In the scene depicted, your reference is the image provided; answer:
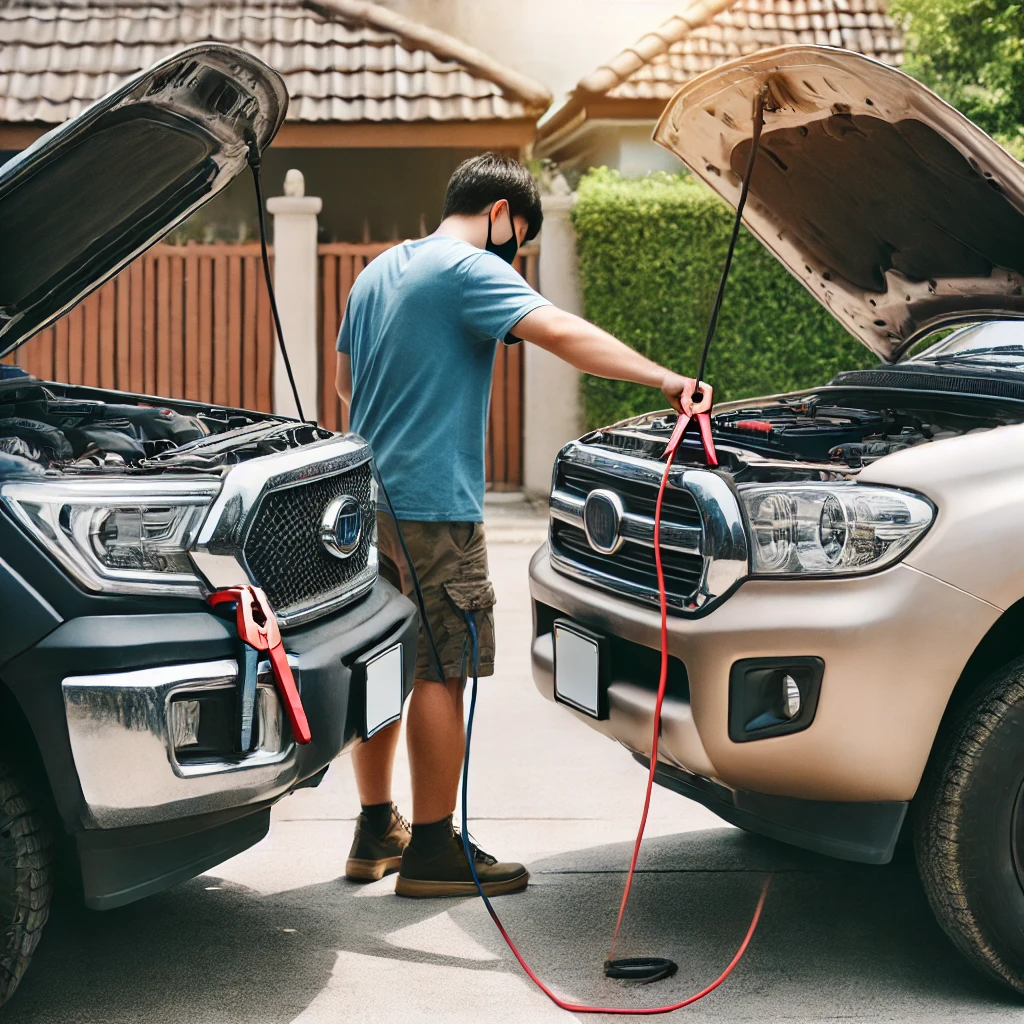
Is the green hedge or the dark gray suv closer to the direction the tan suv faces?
the dark gray suv

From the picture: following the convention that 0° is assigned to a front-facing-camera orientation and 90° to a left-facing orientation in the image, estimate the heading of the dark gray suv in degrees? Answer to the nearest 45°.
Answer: approximately 315°

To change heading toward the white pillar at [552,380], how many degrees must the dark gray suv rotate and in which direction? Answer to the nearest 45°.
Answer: approximately 135° to its left

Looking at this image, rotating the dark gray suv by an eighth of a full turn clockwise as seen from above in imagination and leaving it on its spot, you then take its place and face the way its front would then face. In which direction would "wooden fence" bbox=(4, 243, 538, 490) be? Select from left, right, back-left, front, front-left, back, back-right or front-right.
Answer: back

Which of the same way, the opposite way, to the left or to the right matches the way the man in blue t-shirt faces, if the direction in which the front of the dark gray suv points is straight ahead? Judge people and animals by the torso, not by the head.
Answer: to the left

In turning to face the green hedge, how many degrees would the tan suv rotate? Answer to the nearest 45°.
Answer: approximately 135° to its right

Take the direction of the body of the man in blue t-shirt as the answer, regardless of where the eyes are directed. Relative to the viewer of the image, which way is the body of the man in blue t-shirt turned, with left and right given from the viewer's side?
facing away from the viewer and to the right of the viewer

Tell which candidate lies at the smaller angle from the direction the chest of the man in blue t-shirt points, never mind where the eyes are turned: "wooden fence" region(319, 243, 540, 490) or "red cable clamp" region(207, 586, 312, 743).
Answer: the wooden fence

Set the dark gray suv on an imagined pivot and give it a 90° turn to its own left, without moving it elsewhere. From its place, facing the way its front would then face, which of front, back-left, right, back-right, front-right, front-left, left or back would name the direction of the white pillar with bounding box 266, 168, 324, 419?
front-left

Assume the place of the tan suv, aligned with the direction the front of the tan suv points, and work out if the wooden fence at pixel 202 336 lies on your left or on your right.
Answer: on your right
